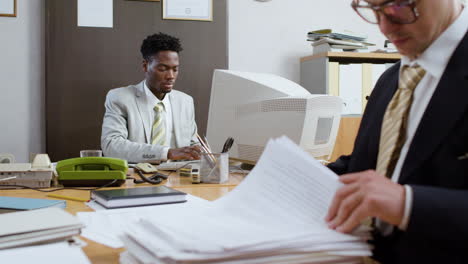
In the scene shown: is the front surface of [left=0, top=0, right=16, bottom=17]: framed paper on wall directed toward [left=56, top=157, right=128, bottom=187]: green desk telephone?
yes

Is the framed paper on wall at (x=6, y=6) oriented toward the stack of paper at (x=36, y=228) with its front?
yes

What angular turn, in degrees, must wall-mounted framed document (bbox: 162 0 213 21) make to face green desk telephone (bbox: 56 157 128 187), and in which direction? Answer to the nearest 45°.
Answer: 0° — it already faces it

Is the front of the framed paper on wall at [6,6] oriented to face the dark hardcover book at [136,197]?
yes

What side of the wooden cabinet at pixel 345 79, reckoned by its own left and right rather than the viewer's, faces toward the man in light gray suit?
right

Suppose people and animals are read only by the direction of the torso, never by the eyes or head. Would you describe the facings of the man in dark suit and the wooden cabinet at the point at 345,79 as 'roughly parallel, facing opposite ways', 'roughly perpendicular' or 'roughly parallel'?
roughly perpendicular

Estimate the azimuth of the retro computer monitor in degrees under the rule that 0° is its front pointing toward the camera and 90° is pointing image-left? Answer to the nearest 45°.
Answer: approximately 135°

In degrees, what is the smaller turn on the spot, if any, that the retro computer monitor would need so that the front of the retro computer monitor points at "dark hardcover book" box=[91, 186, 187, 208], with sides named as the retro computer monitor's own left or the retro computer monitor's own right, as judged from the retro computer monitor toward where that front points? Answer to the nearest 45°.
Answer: approximately 135° to the retro computer monitor's own left

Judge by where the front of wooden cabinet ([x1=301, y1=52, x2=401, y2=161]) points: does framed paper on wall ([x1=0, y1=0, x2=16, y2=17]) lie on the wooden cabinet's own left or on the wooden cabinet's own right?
on the wooden cabinet's own right
